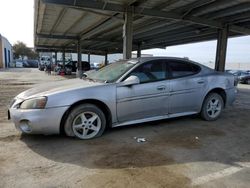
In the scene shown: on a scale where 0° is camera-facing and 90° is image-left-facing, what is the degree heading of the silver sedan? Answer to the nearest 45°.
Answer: approximately 45°
